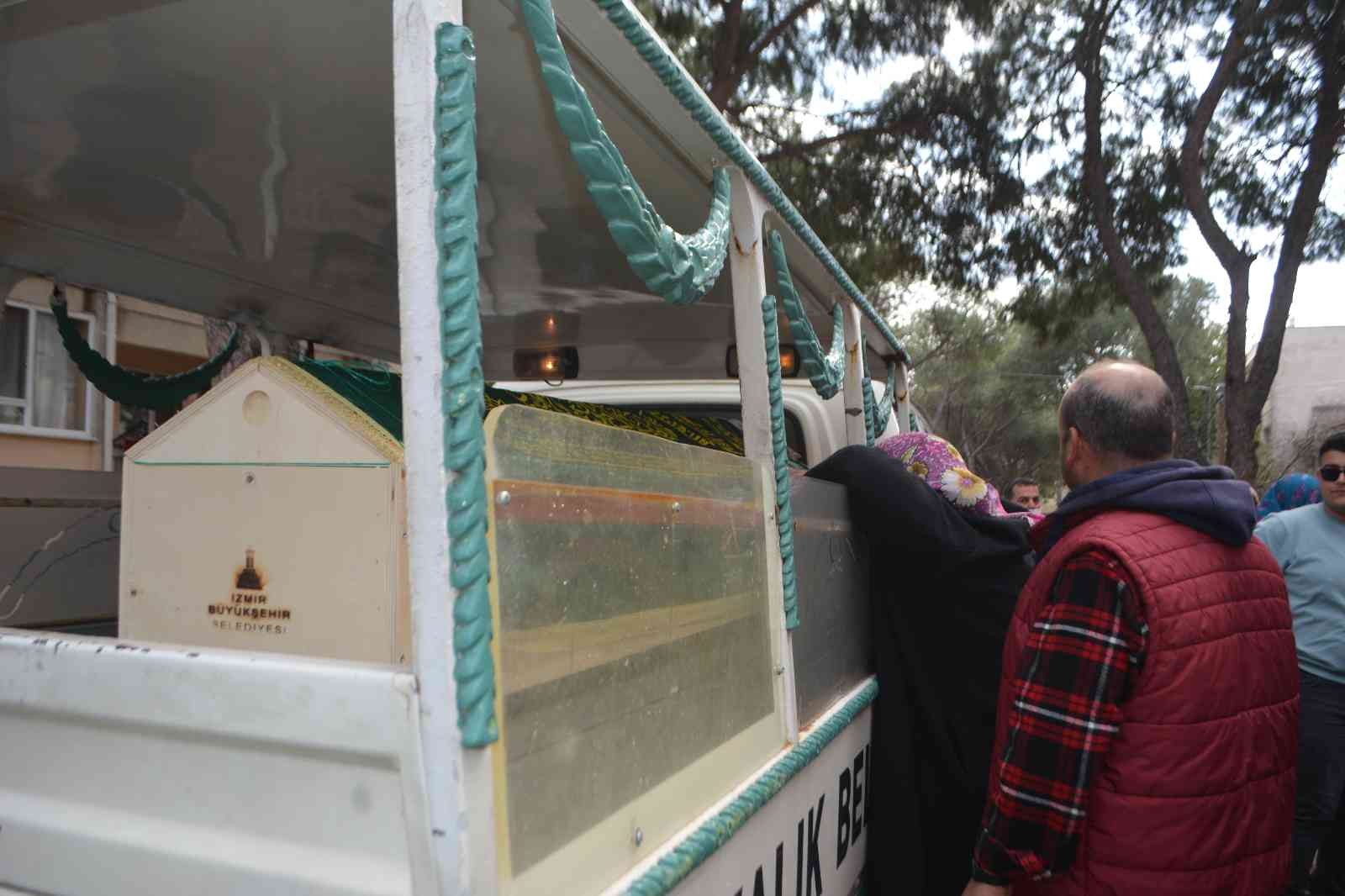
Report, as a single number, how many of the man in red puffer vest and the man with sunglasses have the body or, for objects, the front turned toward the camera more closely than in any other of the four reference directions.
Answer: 1

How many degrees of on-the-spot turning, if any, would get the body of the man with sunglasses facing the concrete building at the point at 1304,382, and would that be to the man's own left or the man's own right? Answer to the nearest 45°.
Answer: approximately 180°

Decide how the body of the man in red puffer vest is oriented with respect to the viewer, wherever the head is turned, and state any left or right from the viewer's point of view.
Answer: facing away from the viewer and to the left of the viewer

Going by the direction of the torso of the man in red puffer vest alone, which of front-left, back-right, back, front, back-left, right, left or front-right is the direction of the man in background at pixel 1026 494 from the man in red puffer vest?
front-right

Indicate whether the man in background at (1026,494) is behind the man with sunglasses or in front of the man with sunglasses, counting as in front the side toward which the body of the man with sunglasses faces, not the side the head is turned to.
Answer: behind

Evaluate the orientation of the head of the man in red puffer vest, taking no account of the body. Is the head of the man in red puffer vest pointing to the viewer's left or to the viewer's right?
to the viewer's left

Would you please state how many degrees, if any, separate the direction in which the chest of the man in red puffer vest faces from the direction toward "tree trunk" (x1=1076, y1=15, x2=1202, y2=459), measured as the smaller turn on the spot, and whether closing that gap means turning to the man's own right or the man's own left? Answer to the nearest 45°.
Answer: approximately 45° to the man's own right

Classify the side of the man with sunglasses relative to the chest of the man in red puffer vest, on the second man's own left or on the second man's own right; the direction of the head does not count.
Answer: on the second man's own right

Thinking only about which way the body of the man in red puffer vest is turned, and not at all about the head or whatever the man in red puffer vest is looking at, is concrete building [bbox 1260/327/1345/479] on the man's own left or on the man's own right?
on the man's own right
